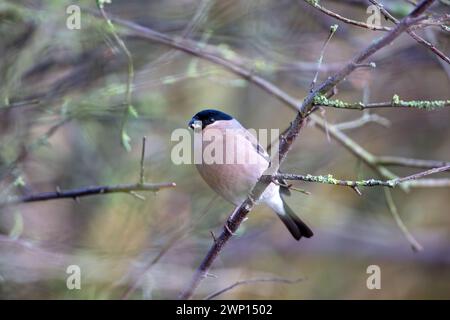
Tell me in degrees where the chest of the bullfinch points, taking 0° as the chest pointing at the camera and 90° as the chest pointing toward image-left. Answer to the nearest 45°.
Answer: approximately 45°
